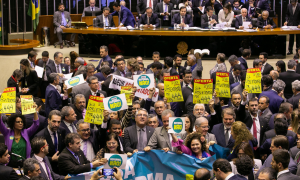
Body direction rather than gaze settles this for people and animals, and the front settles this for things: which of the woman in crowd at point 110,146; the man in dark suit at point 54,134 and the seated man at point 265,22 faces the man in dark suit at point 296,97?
the seated man

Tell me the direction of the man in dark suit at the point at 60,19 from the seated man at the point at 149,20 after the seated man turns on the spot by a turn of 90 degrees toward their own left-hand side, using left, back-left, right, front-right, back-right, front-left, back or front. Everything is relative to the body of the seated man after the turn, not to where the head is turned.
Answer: back-left

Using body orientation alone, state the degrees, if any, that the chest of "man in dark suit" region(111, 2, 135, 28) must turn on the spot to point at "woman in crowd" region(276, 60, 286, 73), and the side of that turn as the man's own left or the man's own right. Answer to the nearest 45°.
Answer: approximately 90° to the man's own left

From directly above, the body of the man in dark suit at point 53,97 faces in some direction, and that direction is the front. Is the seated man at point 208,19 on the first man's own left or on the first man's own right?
on the first man's own left
